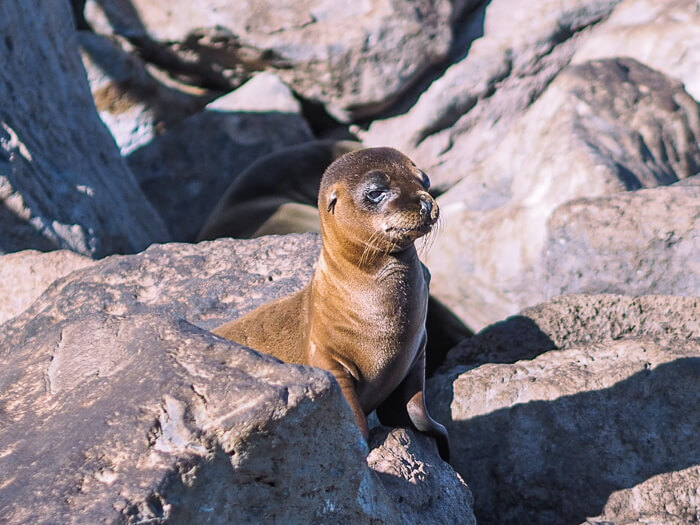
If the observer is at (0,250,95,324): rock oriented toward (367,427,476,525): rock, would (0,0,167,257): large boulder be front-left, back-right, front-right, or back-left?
back-left

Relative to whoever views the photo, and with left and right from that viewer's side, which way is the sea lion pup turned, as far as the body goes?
facing the viewer and to the right of the viewer

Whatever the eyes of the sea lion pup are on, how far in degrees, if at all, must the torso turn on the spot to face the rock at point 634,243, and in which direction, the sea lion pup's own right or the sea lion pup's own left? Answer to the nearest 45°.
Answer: approximately 90° to the sea lion pup's own left

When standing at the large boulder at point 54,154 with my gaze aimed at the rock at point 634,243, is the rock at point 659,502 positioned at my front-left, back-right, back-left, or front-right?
front-right

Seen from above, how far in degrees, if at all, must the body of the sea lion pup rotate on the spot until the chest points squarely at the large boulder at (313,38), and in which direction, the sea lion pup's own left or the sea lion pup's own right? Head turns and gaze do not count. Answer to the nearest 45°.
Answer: approximately 135° to the sea lion pup's own left

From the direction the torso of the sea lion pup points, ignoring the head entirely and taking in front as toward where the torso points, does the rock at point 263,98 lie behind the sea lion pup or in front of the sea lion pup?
behind

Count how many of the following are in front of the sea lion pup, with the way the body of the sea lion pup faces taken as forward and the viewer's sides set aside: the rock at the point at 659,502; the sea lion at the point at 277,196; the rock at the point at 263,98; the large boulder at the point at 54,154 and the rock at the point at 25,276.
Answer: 1

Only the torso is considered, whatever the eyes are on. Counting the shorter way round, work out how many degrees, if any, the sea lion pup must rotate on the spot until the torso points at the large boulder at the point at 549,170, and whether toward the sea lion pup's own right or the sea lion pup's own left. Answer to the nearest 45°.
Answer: approximately 90° to the sea lion pup's own left
